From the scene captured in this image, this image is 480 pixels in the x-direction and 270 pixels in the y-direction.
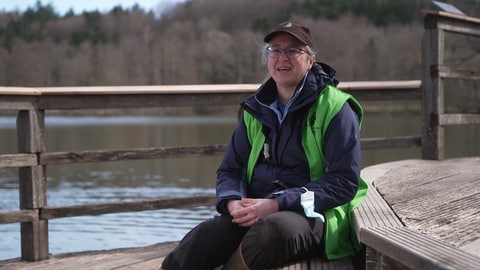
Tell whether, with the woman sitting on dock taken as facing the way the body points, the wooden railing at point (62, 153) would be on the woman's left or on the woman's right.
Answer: on the woman's right

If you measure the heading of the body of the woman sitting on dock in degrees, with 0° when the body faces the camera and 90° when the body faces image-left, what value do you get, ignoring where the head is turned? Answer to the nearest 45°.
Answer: approximately 45°

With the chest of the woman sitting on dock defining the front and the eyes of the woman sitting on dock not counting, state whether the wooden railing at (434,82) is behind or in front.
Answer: behind
